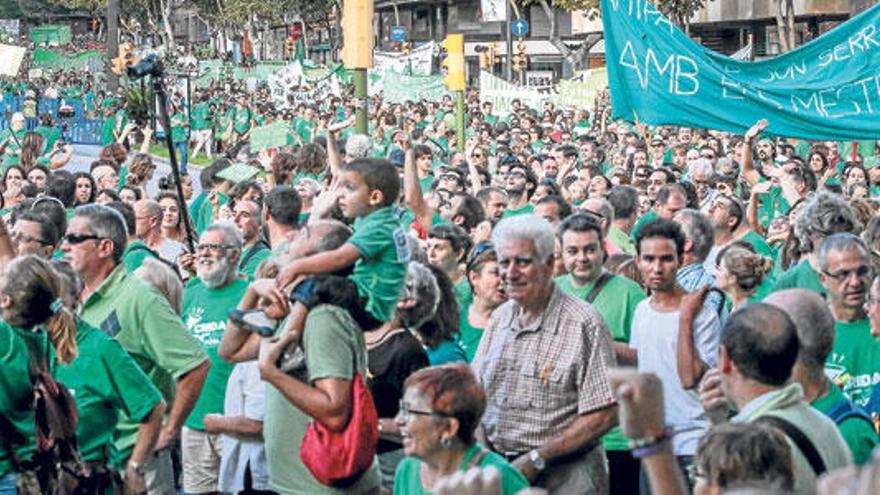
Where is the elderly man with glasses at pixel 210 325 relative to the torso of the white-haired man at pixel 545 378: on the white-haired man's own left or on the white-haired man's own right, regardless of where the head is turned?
on the white-haired man's own right

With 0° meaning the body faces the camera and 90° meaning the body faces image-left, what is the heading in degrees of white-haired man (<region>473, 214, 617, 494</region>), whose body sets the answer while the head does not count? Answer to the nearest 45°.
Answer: approximately 45°

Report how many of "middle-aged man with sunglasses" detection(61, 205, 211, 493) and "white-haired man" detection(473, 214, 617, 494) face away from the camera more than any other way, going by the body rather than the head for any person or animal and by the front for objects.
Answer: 0

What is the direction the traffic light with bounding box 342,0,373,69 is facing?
away from the camera

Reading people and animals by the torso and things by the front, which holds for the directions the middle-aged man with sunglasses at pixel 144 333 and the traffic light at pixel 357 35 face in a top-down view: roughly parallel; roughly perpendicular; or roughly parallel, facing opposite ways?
roughly perpendicular

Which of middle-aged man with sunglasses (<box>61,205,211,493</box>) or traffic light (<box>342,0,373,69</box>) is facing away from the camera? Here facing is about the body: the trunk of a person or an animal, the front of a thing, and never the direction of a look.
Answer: the traffic light

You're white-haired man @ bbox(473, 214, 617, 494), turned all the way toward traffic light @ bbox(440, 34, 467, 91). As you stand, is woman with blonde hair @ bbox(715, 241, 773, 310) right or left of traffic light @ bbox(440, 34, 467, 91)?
right
